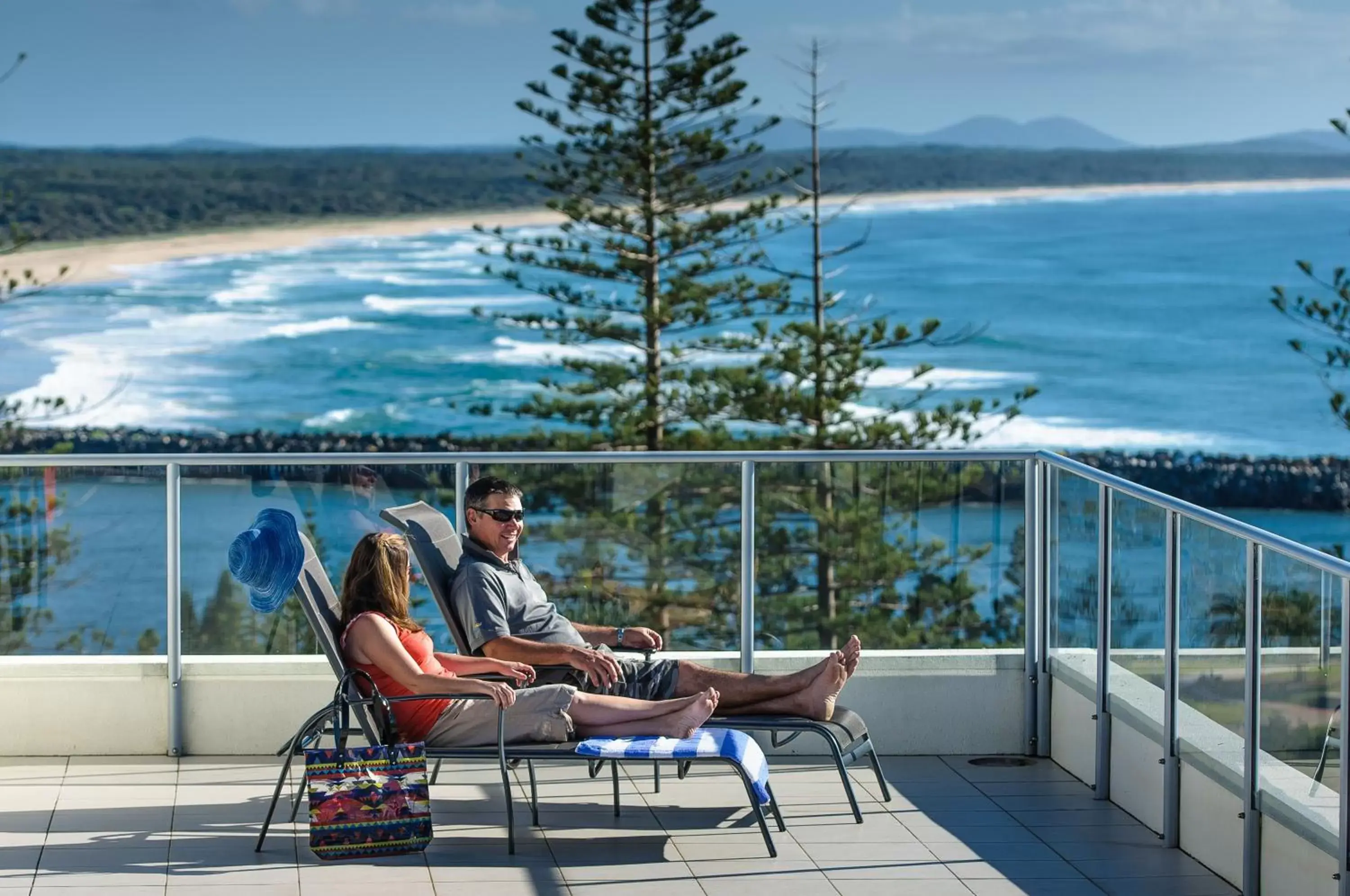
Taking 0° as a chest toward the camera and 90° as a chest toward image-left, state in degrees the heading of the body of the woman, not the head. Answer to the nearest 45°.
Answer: approximately 270°

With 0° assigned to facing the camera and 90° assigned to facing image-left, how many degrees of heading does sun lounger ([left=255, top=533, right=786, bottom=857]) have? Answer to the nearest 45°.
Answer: approximately 270°

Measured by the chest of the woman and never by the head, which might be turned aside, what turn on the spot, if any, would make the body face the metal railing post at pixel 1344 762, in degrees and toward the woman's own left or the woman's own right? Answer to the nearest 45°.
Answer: approximately 45° to the woman's own right

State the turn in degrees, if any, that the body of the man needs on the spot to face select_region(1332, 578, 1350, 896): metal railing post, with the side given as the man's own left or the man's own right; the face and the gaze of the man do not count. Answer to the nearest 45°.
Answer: approximately 45° to the man's own right

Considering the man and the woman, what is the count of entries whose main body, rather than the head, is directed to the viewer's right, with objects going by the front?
2

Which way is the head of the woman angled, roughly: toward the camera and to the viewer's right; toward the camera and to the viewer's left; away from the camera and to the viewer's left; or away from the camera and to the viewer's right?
away from the camera and to the viewer's right

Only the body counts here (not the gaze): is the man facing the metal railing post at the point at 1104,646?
yes

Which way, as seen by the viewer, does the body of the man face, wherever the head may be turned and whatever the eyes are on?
to the viewer's right

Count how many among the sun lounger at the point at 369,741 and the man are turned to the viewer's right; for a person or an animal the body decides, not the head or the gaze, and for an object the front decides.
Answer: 2

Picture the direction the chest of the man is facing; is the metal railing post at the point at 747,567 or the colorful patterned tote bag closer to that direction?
the metal railing post
